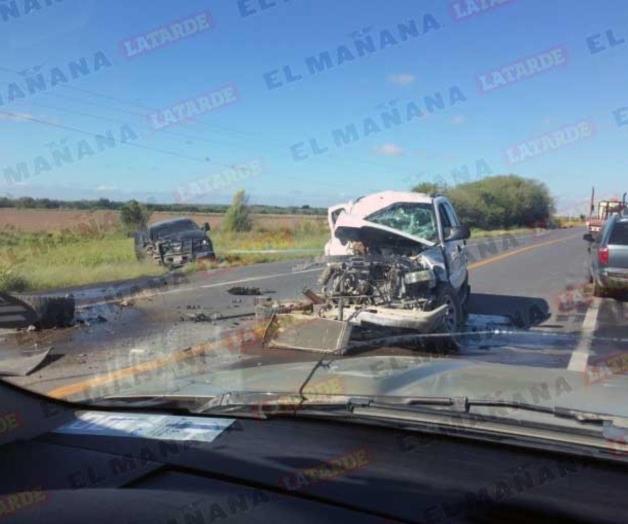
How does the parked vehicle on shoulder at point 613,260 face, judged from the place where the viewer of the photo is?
facing away from the viewer

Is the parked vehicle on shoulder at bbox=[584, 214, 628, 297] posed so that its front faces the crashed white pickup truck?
no

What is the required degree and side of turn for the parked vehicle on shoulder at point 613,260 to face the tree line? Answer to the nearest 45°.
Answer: approximately 45° to its left

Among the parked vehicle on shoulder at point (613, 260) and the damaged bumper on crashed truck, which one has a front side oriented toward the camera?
the damaged bumper on crashed truck

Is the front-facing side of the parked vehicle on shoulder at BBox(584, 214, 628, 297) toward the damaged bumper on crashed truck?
no

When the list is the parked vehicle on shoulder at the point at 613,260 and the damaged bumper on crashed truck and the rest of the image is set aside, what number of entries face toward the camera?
1

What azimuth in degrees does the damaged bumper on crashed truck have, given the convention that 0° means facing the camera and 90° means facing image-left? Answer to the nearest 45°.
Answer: approximately 0°

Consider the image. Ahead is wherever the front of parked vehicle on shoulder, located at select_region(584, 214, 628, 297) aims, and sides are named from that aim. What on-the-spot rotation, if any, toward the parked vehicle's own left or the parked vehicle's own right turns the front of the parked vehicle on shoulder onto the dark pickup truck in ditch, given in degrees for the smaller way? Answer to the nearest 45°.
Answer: approximately 90° to the parked vehicle's own left

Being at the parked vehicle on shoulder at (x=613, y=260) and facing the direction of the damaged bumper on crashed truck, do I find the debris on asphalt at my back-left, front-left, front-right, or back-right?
front-right

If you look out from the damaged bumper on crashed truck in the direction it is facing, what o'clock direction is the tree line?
The tree line is roughly at 5 o'clock from the damaged bumper on crashed truck.

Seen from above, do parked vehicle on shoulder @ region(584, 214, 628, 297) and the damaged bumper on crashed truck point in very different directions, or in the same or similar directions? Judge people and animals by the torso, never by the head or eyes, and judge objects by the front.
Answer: very different directions

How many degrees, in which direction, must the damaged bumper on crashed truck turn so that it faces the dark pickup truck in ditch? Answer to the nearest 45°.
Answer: approximately 135° to its right

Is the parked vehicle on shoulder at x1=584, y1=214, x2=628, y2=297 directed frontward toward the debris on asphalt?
no

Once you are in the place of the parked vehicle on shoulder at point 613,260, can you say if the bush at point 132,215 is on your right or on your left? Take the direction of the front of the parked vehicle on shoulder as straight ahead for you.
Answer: on your left

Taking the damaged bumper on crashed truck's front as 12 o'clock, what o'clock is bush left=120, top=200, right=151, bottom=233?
The bush is roughly at 5 o'clock from the damaged bumper on crashed truck.

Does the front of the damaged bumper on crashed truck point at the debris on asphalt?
no
